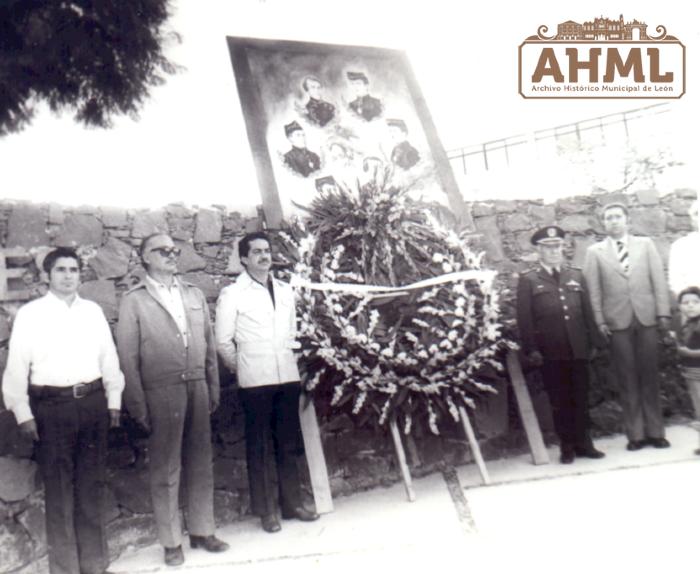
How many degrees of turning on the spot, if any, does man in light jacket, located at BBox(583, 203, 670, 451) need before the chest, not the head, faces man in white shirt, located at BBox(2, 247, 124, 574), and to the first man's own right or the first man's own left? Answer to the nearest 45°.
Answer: approximately 45° to the first man's own right

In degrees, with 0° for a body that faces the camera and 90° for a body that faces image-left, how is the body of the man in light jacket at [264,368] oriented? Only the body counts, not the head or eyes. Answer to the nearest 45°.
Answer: approximately 315°

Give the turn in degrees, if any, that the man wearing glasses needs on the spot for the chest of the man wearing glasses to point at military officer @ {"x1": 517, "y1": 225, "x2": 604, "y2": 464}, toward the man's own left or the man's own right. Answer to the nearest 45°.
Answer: approximately 45° to the man's own left

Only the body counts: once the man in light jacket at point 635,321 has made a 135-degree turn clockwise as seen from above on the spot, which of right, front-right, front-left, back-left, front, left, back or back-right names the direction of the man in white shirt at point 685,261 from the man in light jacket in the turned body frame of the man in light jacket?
right

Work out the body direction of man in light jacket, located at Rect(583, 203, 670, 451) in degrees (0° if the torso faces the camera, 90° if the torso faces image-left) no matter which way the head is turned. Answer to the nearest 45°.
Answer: approximately 0°

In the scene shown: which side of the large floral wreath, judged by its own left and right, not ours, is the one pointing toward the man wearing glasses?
right
